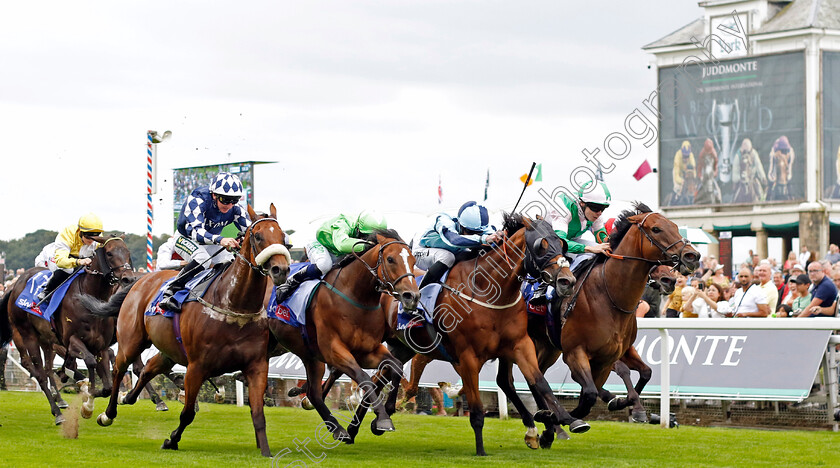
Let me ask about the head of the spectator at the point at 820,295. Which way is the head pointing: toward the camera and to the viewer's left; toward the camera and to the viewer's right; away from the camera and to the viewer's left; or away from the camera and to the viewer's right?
toward the camera and to the viewer's left

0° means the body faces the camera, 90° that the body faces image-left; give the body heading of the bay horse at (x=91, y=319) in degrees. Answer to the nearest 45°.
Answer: approximately 315°

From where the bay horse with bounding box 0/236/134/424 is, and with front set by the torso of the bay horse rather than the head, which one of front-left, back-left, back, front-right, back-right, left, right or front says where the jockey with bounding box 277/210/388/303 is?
front

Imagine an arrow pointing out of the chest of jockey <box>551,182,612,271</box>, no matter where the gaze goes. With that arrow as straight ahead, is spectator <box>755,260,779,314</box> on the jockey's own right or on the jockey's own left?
on the jockey's own left

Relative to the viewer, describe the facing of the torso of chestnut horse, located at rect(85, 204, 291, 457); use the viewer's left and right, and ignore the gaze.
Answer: facing the viewer and to the right of the viewer

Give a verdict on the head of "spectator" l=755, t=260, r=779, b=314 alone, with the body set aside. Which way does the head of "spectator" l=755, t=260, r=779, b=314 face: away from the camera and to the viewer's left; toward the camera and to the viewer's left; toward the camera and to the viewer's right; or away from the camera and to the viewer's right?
toward the camera and to the viewer's left

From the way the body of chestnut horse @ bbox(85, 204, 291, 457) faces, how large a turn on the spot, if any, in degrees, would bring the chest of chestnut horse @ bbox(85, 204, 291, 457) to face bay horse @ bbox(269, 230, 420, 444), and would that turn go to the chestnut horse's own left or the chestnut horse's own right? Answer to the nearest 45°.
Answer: approximately 45° to the chestnut horse's own left

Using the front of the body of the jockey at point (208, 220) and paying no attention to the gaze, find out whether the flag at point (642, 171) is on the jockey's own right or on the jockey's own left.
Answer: on the jockey's own left

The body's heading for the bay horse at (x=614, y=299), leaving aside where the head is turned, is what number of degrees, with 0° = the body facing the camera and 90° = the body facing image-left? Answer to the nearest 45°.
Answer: approximately 315°

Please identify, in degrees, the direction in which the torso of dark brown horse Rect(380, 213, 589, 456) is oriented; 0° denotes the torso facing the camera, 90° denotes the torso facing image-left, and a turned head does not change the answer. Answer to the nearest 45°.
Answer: approximately 315°

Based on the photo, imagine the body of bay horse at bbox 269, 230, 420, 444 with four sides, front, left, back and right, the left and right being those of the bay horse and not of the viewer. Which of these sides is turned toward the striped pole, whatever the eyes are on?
back

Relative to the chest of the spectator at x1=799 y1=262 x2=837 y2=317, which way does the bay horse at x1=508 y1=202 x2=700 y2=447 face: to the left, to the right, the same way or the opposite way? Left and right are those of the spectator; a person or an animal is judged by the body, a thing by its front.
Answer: to the left

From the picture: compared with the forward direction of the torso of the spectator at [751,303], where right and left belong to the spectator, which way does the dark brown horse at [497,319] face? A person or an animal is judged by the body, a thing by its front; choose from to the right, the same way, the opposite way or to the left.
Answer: to the left

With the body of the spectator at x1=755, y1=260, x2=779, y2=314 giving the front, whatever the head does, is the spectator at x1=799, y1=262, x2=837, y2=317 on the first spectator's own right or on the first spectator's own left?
on the first spectator's own left

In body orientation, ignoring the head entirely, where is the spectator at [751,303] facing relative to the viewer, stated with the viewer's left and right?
facing the viewer and to the left of the viewer

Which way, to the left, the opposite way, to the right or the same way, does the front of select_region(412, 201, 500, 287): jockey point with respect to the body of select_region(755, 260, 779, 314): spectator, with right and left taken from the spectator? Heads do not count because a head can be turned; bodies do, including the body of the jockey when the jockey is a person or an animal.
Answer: to the left

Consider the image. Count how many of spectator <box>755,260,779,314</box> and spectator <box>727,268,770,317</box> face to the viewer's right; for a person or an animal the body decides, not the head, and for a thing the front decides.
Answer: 0
